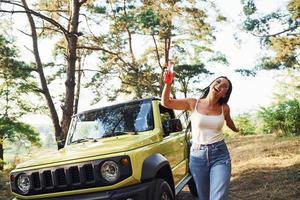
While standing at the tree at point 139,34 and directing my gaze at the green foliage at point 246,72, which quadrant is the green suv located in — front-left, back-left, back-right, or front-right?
back-right

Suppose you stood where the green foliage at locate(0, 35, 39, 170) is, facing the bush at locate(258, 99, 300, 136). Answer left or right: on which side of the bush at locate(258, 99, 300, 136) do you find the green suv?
right

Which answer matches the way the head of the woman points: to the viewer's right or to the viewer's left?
to the viewer's left

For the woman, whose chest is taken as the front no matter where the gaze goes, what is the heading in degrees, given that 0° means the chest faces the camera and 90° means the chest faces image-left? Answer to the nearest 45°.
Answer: approximately 0°

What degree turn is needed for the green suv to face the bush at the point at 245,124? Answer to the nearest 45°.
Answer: approximately 180°

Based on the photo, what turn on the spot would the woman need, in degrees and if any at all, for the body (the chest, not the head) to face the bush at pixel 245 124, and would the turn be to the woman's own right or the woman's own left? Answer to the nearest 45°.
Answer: approximately 180°

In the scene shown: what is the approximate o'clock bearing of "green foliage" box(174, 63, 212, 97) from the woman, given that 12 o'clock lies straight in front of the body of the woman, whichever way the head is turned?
The green foliage is roughly at 6 o'clock from the woman.

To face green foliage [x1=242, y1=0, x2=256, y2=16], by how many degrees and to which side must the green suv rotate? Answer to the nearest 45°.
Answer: approximately 180°

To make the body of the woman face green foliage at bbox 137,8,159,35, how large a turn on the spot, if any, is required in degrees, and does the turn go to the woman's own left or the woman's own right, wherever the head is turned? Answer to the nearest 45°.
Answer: approximately 180°

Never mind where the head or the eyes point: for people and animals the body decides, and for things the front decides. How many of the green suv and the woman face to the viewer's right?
0
